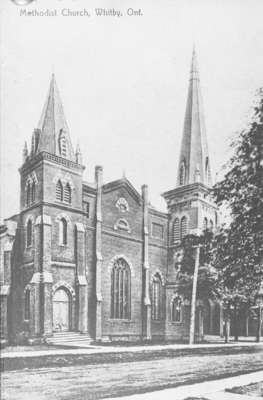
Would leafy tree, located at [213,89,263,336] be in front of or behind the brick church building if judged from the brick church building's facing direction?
in front

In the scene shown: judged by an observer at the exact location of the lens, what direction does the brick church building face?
facing the viewer and to the right of the viewer
